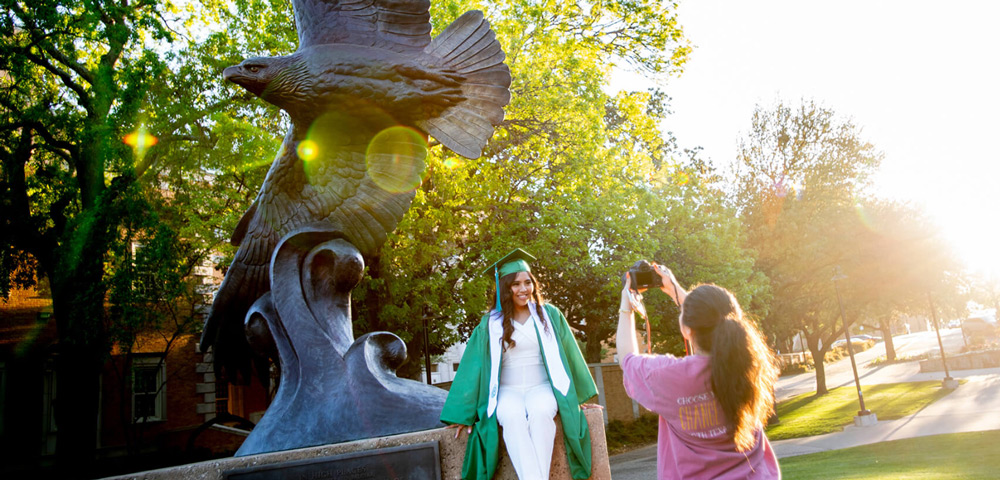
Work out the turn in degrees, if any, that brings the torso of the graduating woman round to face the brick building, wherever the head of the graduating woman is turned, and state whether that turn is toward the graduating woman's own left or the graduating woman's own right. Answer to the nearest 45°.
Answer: approximately 135° to the graduating woman's own right

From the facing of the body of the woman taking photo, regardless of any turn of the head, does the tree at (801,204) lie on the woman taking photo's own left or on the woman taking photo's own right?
on the woman taking photo's own right

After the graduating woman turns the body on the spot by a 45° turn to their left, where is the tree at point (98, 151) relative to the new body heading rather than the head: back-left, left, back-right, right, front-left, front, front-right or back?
back

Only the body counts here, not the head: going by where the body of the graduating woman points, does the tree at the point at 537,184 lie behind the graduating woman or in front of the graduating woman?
behind

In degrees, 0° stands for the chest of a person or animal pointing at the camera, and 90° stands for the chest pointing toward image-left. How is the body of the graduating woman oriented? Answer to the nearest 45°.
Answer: approximately 0°

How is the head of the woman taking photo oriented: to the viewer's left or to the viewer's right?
to the viewer's left

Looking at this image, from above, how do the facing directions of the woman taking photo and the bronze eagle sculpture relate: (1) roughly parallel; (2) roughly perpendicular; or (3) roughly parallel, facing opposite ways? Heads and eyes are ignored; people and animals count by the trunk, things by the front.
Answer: roughly perpendicular

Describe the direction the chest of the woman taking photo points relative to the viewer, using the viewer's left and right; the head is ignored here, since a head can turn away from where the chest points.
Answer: facing away from the viewer and to the left of the viewer

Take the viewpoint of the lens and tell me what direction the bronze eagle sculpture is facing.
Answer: facing to the left of the viewer

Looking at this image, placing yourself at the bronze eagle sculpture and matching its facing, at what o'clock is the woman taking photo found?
The woman taking photo is roughly at 8 o'clock from the bronze eagle sculpture.

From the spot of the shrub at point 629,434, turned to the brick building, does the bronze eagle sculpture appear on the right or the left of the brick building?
left

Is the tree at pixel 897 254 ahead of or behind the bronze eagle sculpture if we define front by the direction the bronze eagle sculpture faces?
behind

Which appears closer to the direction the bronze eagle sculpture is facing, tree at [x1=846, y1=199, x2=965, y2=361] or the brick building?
the brick building

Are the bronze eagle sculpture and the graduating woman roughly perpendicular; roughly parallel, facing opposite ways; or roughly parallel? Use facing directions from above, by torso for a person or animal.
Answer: roughly perpendicular
